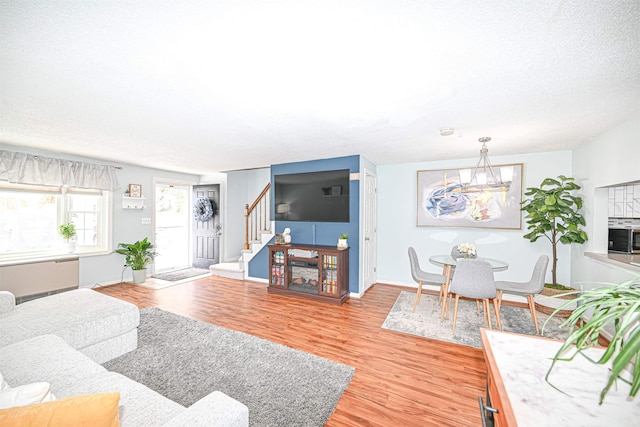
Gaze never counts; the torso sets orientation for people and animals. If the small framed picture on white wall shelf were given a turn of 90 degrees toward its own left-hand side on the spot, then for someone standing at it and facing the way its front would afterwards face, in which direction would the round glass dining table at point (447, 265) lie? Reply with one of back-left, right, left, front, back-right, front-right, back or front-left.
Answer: front-right

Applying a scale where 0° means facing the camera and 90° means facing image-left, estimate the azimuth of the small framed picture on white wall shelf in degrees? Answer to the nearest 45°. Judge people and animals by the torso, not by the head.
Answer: approximately 0°

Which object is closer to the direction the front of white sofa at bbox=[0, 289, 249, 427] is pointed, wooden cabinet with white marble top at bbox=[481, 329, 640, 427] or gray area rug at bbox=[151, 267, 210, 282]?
the gray area rug

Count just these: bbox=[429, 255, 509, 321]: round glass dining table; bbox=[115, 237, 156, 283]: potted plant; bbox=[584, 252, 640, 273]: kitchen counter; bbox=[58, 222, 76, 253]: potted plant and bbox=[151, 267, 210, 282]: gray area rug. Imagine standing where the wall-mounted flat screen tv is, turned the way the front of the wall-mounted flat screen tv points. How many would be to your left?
2

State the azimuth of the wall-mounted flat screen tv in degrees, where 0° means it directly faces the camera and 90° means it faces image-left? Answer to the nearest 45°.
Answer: approximately 45°

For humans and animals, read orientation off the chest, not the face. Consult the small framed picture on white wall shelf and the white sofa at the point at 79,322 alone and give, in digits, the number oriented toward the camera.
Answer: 1

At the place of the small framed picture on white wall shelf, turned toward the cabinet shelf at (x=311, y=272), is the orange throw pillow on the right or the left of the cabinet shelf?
right

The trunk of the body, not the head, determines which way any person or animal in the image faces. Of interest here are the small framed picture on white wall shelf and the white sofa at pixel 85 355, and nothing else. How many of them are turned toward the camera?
1

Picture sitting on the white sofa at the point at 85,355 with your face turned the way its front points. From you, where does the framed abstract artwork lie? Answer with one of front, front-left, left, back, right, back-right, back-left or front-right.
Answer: front-right

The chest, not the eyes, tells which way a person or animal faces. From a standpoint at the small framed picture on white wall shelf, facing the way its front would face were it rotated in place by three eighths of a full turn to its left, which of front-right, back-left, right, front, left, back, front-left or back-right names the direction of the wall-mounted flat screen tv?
right

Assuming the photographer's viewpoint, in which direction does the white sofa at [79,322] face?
facing away from the viewer and to the right of the viewer

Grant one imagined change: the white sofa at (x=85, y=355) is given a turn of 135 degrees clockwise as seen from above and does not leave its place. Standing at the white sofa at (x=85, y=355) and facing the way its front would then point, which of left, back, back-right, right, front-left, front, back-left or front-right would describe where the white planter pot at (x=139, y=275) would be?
back

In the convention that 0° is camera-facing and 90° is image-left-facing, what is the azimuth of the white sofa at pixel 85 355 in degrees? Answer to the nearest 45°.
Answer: approximately 225°

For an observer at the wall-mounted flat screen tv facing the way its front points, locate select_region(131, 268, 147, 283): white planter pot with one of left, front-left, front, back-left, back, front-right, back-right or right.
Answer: front-right
